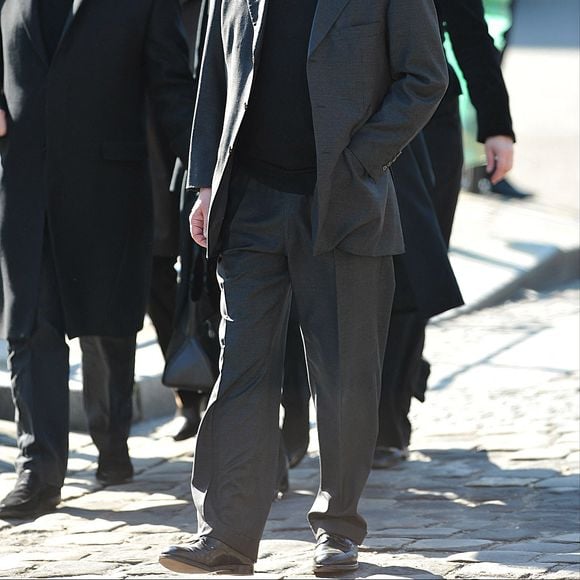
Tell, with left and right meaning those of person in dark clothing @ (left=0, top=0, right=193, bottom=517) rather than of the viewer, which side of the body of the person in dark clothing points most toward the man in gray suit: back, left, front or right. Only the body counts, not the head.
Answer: left

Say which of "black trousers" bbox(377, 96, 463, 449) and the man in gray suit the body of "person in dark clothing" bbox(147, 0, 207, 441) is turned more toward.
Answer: the man in gray suit

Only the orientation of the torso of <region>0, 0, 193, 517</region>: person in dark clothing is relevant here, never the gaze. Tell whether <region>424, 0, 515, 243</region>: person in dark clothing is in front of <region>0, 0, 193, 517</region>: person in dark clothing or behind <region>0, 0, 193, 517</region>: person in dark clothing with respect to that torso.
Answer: behind

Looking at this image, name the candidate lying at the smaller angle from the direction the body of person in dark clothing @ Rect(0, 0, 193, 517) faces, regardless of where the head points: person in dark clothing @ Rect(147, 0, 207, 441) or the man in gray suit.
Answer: the man in gray suit

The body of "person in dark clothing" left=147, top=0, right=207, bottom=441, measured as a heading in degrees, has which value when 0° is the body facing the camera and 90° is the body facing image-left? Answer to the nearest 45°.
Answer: approximately 45°

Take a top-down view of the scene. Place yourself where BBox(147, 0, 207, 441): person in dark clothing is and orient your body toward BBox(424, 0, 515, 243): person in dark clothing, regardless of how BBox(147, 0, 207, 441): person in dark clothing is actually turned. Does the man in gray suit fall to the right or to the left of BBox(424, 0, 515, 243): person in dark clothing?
right

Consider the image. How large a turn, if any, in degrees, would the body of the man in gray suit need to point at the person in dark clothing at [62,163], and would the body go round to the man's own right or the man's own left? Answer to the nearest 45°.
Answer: approximately 90° to the man's own right
